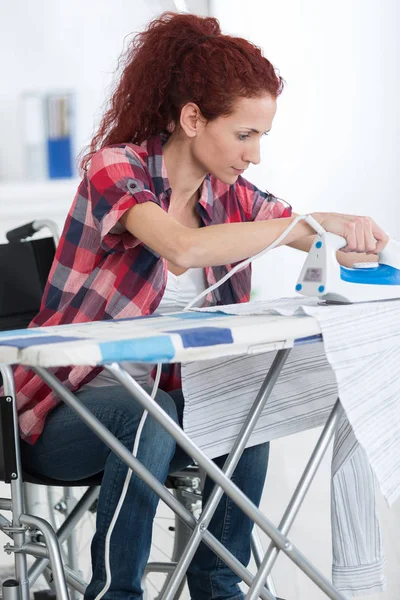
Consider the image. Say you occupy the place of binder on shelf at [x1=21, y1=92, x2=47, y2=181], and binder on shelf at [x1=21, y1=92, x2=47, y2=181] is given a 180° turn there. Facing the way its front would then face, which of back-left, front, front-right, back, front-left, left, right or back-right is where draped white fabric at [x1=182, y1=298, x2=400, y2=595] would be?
back

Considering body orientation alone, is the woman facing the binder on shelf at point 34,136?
no

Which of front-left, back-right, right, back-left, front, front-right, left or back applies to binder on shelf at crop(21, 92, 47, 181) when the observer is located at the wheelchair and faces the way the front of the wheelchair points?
back-left

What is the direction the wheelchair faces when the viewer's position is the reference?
facing the viewer and to the right of the viewer

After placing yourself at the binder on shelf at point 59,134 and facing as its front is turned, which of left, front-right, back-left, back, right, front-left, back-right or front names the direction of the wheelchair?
front

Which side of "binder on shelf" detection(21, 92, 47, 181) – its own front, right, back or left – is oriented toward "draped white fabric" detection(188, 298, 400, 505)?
front

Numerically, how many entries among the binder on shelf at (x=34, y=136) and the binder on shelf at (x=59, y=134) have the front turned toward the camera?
2

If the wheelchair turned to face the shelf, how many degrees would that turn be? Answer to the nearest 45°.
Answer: approximately 135° to its left

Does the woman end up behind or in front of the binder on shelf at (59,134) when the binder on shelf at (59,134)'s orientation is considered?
in front

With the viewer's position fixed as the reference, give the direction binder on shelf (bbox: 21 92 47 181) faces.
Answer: facing the viewer

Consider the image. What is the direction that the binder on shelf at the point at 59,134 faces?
toward the camera

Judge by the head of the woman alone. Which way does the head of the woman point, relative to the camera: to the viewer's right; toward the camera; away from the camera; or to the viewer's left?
to the viewer's right

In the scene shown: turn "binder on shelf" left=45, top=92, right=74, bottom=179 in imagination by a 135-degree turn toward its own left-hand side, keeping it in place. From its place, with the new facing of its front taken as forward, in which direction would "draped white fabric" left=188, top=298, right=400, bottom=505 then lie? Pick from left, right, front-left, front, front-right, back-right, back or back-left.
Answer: back-right

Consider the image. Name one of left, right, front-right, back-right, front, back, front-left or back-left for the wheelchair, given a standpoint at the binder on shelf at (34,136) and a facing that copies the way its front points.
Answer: front
